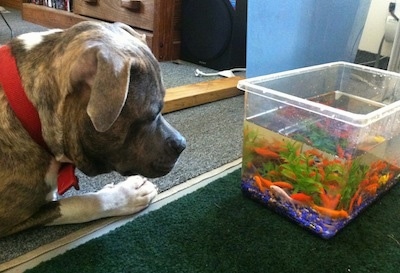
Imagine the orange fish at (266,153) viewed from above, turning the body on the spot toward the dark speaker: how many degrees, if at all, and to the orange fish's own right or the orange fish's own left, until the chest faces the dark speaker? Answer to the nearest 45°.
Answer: approximately 90° to the orange fish's own right

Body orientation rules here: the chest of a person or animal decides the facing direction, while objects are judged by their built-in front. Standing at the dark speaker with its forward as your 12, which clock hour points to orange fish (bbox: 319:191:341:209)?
The orange fish is roughly at 10 o'clock from the dark speaker.

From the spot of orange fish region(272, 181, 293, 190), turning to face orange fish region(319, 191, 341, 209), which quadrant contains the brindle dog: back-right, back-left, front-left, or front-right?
back-right

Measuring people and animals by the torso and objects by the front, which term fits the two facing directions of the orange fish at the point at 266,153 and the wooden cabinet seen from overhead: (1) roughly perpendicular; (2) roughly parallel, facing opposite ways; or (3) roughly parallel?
roughly perpendicular

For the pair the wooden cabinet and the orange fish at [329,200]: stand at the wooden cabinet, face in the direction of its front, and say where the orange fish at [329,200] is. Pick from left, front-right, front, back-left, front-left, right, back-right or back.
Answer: front-left

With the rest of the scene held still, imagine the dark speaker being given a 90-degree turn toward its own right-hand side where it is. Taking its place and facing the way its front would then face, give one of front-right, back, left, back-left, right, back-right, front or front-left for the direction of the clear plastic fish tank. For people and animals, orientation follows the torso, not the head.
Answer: back-left

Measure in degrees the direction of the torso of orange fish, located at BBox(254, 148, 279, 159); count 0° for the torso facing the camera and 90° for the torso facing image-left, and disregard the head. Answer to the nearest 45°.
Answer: approximately 90°

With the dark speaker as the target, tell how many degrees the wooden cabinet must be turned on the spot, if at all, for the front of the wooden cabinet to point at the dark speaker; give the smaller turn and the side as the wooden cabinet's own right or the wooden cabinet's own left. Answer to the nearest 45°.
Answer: approximately 90° to the wooden cabinet's own left

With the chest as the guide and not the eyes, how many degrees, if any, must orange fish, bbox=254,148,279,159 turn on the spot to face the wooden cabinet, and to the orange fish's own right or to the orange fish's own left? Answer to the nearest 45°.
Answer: approximately 45° to the orange fish's own right
